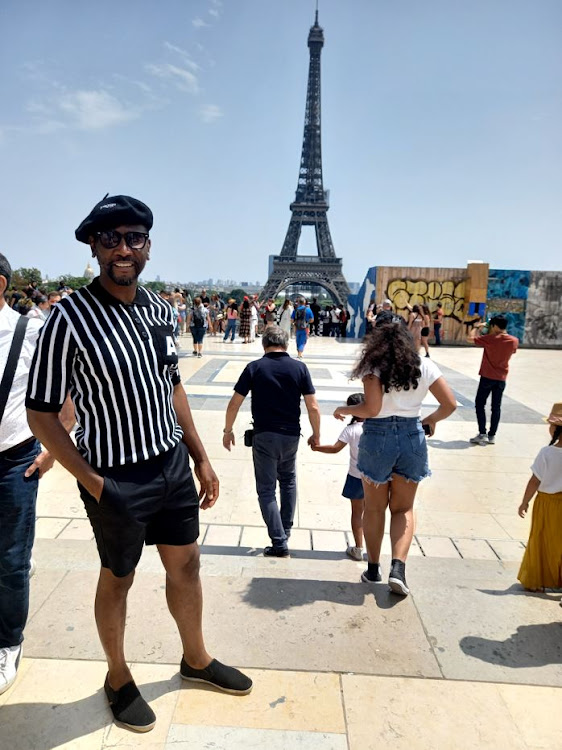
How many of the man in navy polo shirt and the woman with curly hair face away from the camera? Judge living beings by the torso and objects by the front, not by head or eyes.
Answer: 2

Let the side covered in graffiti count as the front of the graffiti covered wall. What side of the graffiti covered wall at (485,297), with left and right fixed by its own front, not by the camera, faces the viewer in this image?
front

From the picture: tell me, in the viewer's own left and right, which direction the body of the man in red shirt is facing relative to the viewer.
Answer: facing away from the viewer and to the left of the viewer

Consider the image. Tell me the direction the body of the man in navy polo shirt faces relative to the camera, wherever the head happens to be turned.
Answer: away from the camera

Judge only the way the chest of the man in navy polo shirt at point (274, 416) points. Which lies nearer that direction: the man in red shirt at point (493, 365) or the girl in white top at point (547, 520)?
the man in red shirt

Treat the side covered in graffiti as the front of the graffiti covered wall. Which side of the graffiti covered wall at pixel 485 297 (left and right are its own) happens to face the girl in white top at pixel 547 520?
front

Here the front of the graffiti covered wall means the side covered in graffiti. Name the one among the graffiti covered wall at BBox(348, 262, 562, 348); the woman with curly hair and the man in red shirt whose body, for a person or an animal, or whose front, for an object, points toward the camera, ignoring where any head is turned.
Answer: the graffiti covered wall

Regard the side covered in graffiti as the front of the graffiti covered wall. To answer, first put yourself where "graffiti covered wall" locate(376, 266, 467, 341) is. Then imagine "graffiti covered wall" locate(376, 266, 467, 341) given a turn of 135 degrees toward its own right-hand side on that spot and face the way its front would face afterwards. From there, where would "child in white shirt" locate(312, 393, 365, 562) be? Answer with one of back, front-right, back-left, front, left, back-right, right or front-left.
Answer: back-left

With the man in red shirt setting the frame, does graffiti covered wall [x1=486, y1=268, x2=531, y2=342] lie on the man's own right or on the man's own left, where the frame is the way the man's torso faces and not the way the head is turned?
on the man's own right

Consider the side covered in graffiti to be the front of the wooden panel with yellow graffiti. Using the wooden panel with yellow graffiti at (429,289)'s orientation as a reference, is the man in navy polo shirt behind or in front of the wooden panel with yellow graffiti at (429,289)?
in front

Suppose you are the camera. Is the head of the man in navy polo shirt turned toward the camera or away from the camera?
away from the camera

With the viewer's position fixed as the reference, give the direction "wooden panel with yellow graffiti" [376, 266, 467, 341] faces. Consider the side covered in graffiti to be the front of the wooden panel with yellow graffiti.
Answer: facing the viewer

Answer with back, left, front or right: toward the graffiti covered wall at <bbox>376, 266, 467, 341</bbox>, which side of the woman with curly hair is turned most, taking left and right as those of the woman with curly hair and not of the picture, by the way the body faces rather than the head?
front

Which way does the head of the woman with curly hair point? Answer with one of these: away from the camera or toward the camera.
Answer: away from the camera
